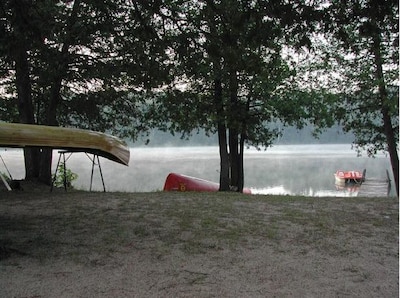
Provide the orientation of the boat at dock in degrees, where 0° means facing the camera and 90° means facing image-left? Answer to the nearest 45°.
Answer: approximately 90°

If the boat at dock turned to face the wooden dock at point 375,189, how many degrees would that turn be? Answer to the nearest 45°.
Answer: approximately 90° to its left
